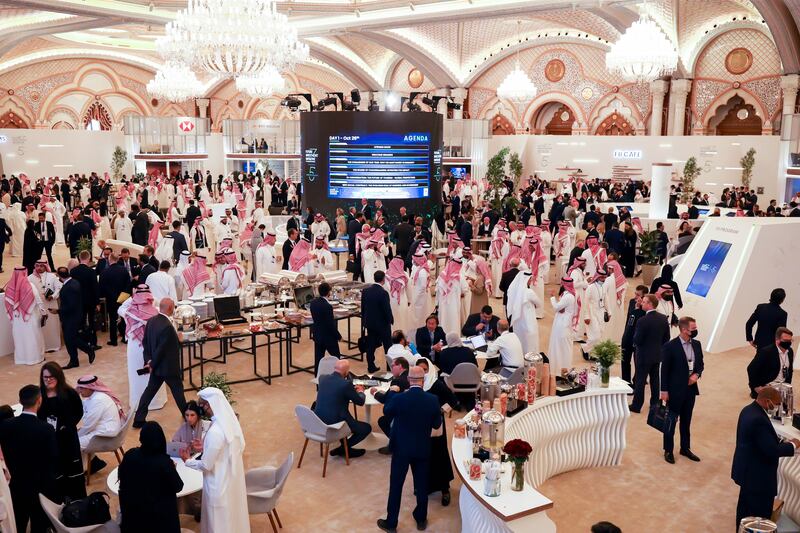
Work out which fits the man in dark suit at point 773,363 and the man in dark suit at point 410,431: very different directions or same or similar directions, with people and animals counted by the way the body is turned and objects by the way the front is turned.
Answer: very different directions

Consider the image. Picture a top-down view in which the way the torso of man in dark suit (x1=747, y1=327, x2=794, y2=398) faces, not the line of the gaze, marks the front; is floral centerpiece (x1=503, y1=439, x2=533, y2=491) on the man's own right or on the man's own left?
on the man's own right

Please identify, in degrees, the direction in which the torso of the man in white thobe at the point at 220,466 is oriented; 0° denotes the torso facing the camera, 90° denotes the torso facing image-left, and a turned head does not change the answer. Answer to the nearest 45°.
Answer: approximately 90°

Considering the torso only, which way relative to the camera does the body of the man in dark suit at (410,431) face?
away from the camera

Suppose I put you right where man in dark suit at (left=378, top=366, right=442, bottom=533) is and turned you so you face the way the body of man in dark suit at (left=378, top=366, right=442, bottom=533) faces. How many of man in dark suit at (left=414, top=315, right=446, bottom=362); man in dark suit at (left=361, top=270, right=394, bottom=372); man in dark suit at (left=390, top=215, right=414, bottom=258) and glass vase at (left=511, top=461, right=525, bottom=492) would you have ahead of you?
3

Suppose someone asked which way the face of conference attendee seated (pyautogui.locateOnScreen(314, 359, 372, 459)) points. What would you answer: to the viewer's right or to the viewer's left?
to the viewer's right

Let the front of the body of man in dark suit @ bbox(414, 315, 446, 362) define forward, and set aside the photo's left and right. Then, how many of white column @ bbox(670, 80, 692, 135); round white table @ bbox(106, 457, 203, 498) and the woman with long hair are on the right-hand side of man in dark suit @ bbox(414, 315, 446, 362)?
2

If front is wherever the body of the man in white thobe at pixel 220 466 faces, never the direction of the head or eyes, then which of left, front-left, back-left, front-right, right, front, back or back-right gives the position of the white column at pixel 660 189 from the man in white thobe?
back-right

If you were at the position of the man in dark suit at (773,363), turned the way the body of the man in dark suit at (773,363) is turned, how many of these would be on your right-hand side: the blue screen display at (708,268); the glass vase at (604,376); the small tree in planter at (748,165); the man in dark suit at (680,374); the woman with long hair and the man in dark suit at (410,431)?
4

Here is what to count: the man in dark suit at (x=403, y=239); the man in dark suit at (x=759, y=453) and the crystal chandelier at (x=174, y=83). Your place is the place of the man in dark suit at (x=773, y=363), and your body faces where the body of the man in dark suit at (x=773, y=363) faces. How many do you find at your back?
2
